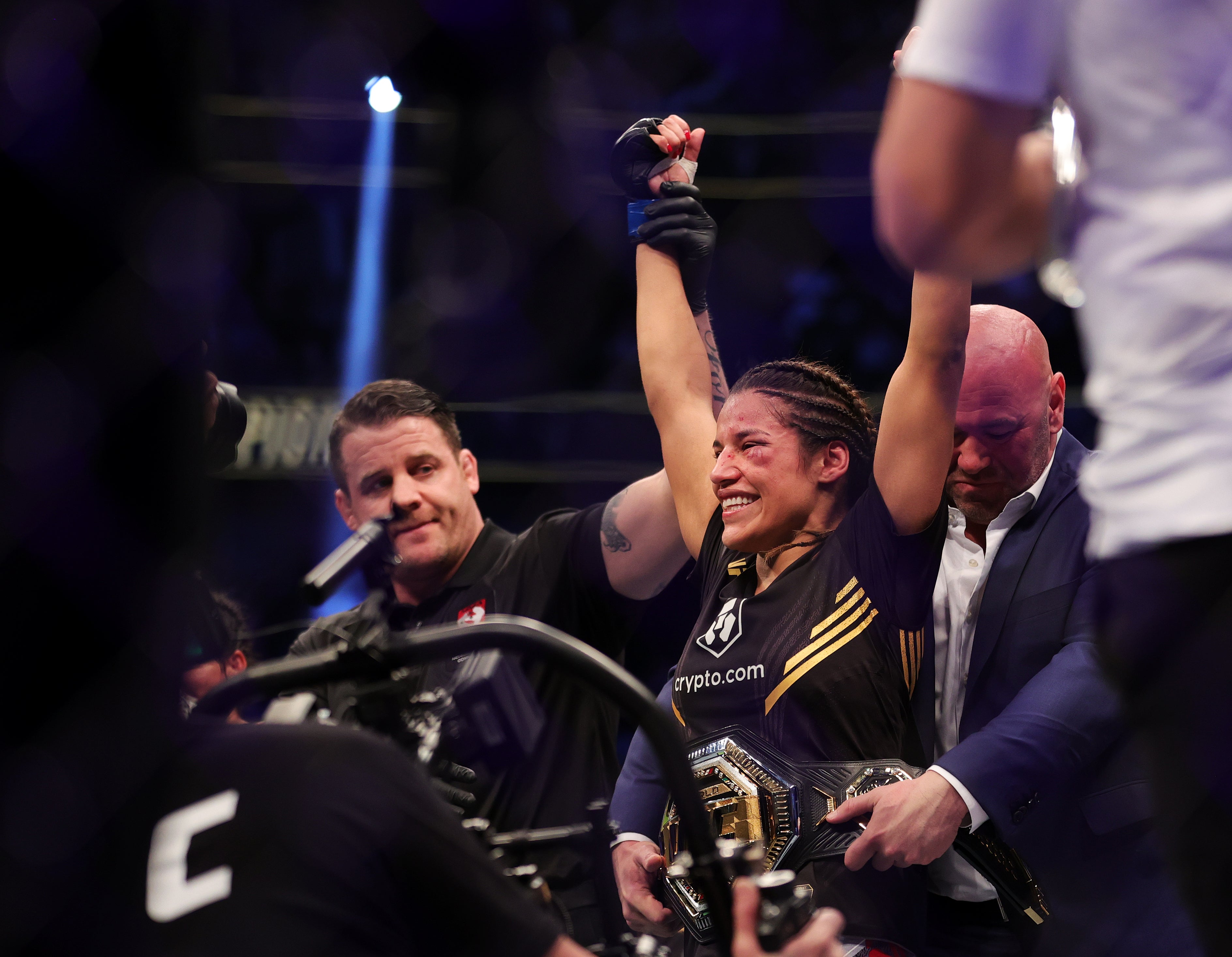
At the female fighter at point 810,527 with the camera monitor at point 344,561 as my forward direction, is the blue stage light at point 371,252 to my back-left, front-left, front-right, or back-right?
back-right

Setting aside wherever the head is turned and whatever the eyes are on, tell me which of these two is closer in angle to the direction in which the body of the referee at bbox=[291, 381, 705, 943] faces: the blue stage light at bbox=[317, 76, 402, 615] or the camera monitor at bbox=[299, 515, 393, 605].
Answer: the camera monitor

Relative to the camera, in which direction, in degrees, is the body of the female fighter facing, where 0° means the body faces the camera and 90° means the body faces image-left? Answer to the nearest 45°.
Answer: approximately 45°

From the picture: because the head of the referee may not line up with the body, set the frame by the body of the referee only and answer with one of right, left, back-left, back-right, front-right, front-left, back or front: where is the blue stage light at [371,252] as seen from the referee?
back-right

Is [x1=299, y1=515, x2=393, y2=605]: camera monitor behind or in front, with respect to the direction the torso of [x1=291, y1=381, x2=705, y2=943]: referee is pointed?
in front

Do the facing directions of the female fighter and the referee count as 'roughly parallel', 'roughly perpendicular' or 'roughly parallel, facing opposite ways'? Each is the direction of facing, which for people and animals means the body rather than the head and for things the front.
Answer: roughly parallel

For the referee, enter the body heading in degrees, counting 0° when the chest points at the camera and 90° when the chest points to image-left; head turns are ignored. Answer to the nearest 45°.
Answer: approximately 45°

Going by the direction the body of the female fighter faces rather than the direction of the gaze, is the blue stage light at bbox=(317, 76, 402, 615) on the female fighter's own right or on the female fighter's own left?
on the female fighter's own right

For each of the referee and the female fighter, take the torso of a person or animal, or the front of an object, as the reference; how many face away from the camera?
0
